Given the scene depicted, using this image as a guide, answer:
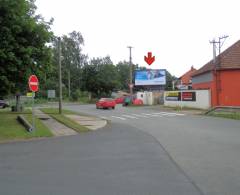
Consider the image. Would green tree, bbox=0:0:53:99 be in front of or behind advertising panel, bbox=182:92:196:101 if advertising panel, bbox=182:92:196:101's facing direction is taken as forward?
in front

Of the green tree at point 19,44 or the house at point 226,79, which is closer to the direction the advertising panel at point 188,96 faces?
the green tree

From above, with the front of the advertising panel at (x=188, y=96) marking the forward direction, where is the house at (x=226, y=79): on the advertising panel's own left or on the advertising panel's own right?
on the advertising panel's own left

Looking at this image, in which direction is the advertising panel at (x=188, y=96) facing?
toward the camera
